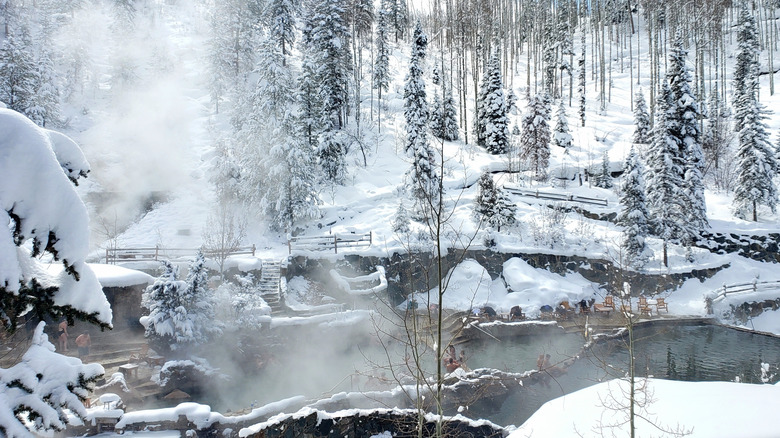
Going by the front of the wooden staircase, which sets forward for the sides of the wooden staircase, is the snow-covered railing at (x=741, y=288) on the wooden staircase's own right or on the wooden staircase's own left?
on the wooden staircase's own left

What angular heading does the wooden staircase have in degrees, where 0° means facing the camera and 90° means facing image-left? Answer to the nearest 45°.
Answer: approximately 0°

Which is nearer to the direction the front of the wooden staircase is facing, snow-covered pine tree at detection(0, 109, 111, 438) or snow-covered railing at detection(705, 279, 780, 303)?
the snow-covered pine tree

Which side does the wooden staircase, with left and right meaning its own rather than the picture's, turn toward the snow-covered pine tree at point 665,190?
left

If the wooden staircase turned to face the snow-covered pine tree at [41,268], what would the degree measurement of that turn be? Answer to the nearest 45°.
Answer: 0° — it already faces it
